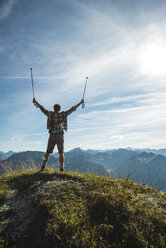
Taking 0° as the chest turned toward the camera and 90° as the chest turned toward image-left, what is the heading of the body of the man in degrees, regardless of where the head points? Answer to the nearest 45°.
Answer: approximately 180°
